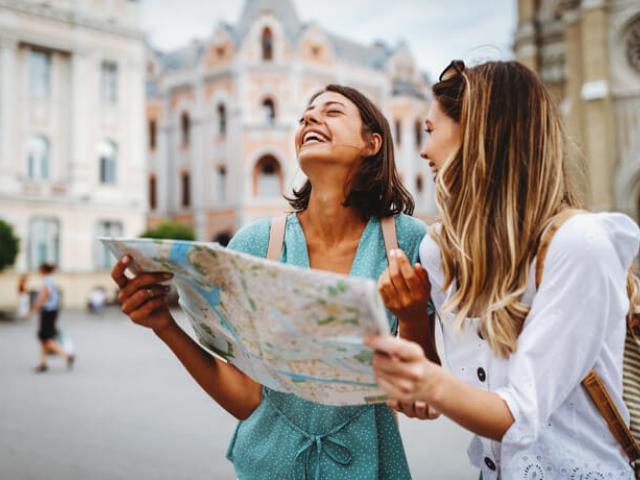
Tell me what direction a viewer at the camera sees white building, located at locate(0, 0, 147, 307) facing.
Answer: facing the viewer and to the right of the viewer

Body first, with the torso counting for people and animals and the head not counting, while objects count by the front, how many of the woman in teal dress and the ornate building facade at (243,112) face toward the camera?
2

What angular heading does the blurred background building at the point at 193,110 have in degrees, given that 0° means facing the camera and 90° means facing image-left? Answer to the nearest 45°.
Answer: approximately 0°

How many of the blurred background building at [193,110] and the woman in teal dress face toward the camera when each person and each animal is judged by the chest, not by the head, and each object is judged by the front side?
2

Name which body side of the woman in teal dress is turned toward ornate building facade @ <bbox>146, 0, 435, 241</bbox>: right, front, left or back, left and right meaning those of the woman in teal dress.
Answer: back

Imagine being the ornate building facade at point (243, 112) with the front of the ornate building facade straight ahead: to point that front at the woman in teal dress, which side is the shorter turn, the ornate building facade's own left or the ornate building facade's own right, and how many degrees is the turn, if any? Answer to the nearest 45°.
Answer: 0° — it already faces them

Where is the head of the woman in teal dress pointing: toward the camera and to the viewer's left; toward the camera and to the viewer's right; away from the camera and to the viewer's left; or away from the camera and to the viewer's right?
toward the camera and to the viewer's left

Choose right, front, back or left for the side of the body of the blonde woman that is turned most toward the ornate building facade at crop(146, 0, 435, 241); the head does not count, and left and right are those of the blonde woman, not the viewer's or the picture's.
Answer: right

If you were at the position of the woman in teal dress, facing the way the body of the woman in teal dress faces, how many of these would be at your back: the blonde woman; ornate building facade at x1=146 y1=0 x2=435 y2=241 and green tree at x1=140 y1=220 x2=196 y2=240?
2

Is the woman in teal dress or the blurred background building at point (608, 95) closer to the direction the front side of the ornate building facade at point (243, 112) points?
the woman in teal dress

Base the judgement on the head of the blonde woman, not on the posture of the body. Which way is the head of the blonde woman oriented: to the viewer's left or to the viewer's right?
to the viewer's left

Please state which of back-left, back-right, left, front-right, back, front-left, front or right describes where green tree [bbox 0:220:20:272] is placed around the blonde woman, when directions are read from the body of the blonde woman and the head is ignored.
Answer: right

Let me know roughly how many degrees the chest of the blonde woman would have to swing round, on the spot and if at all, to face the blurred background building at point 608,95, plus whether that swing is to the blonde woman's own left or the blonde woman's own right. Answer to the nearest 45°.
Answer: approximately 135° to the blonde woman's own right
